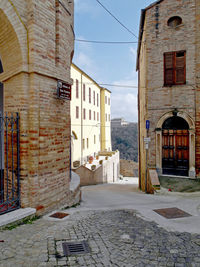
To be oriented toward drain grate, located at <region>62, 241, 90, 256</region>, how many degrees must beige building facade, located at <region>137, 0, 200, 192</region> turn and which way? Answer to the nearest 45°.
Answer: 0° — it already faces it

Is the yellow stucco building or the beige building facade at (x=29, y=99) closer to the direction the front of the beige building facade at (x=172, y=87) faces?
the beige building facade

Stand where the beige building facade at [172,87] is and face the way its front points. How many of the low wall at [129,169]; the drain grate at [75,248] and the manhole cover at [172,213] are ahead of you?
2

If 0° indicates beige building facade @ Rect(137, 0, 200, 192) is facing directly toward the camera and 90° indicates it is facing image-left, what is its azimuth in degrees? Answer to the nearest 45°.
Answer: approximately 0°

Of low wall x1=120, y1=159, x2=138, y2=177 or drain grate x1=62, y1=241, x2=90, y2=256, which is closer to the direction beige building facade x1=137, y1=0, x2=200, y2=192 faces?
the drain grate

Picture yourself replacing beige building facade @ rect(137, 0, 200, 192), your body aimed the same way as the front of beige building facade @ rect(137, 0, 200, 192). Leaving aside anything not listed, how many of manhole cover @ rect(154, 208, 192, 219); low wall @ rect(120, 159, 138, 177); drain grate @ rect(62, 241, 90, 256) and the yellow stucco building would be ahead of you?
2

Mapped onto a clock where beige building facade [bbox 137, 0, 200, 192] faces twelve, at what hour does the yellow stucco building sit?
The yellow stucco building is roughly at 5 o'clock from the beige building facade.

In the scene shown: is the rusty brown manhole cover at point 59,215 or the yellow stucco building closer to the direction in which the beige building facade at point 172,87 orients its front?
the rusty brown manhole cover

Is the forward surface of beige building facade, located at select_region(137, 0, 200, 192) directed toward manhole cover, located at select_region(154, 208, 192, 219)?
yes

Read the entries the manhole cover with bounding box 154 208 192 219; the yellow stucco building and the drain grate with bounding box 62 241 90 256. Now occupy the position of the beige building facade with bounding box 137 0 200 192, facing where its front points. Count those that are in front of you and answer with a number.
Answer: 2
